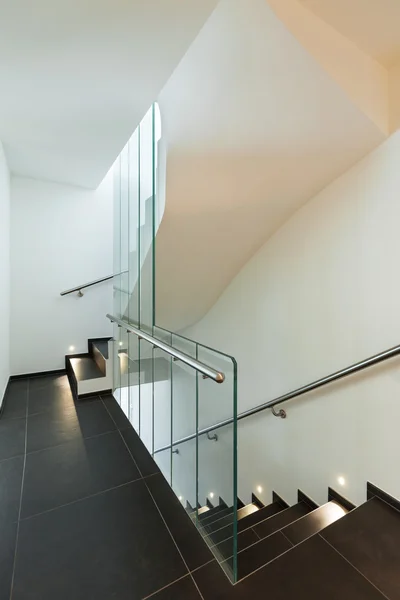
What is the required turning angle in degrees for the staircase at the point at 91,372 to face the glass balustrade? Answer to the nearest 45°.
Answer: approximately 90° to its left

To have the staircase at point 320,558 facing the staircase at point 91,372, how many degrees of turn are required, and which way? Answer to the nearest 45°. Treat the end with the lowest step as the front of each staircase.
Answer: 0° — it already faces it

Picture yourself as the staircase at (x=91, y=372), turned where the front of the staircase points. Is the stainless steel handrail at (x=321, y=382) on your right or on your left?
on your left

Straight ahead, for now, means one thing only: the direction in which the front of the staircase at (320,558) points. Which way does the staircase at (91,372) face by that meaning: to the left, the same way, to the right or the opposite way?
to the left

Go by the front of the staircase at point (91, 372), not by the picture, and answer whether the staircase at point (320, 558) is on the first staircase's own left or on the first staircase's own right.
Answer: on the first staircase's own left
